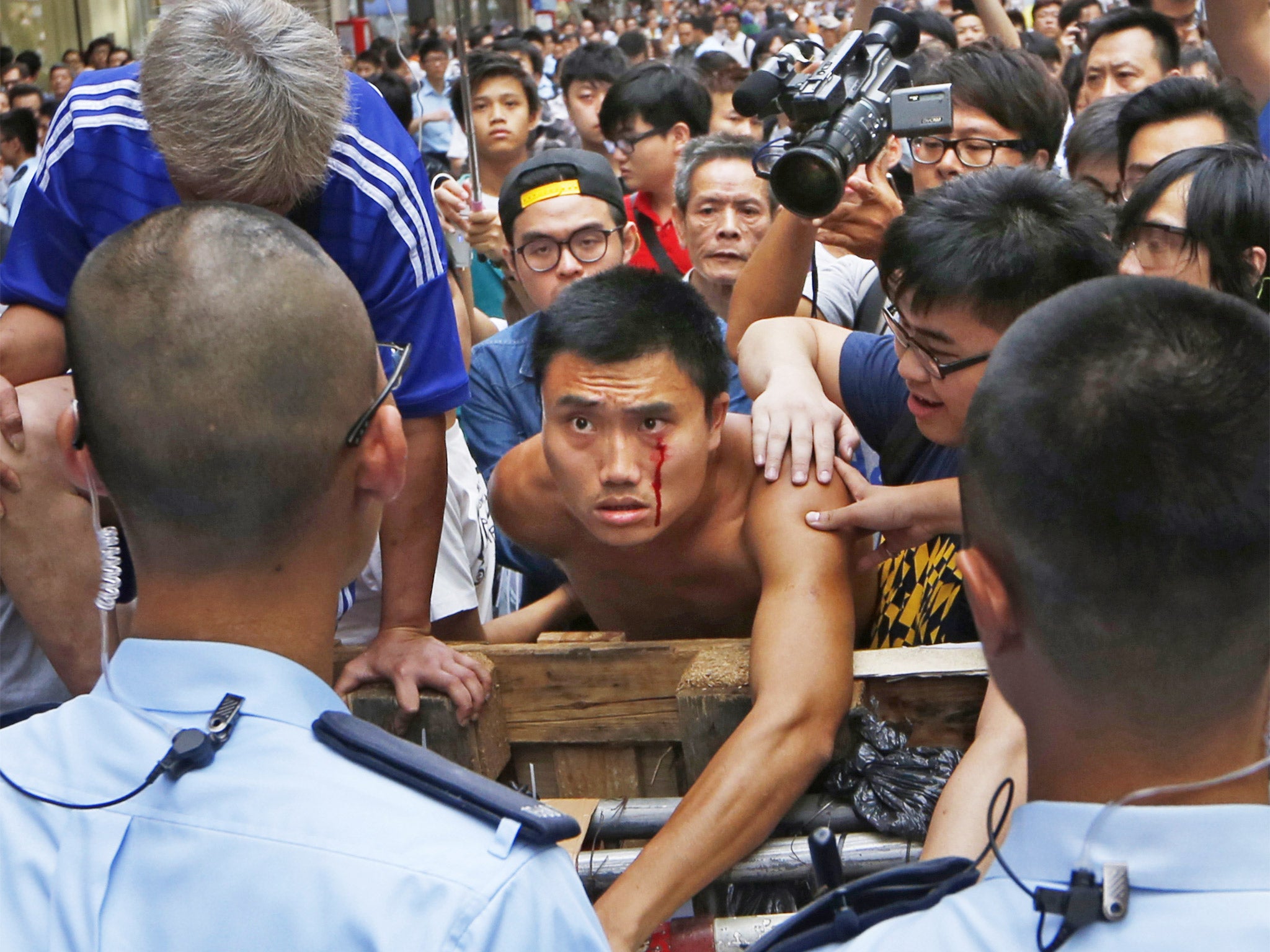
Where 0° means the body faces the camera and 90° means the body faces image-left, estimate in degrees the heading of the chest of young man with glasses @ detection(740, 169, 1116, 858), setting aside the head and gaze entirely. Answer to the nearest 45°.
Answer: approximately 45°

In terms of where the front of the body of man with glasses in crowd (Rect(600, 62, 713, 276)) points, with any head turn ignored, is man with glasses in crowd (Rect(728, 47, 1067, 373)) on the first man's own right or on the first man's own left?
on the first man's own left

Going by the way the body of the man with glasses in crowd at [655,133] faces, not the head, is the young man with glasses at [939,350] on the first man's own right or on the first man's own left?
on the first man's own left

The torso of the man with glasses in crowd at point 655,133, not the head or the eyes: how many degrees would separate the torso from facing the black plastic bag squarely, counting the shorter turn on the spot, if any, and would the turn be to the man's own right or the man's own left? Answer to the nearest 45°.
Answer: approximately 45° to the man's own left

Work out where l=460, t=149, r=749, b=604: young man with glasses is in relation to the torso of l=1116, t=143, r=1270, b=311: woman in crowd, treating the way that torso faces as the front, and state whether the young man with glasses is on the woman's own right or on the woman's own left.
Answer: on the woman's own right

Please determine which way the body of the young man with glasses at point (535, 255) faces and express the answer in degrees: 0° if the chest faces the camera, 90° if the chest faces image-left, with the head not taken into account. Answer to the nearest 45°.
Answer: approximately 0°

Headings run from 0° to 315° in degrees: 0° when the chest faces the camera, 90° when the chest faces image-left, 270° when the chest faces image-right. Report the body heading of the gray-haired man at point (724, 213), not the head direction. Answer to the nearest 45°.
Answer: approximately 0°

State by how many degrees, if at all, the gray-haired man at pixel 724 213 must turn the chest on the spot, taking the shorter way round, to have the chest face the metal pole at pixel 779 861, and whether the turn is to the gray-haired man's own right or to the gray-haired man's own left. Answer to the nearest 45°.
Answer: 0° — they already face it

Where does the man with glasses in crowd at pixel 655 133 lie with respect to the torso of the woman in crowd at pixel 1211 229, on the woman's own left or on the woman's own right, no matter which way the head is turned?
on the woman's own right
